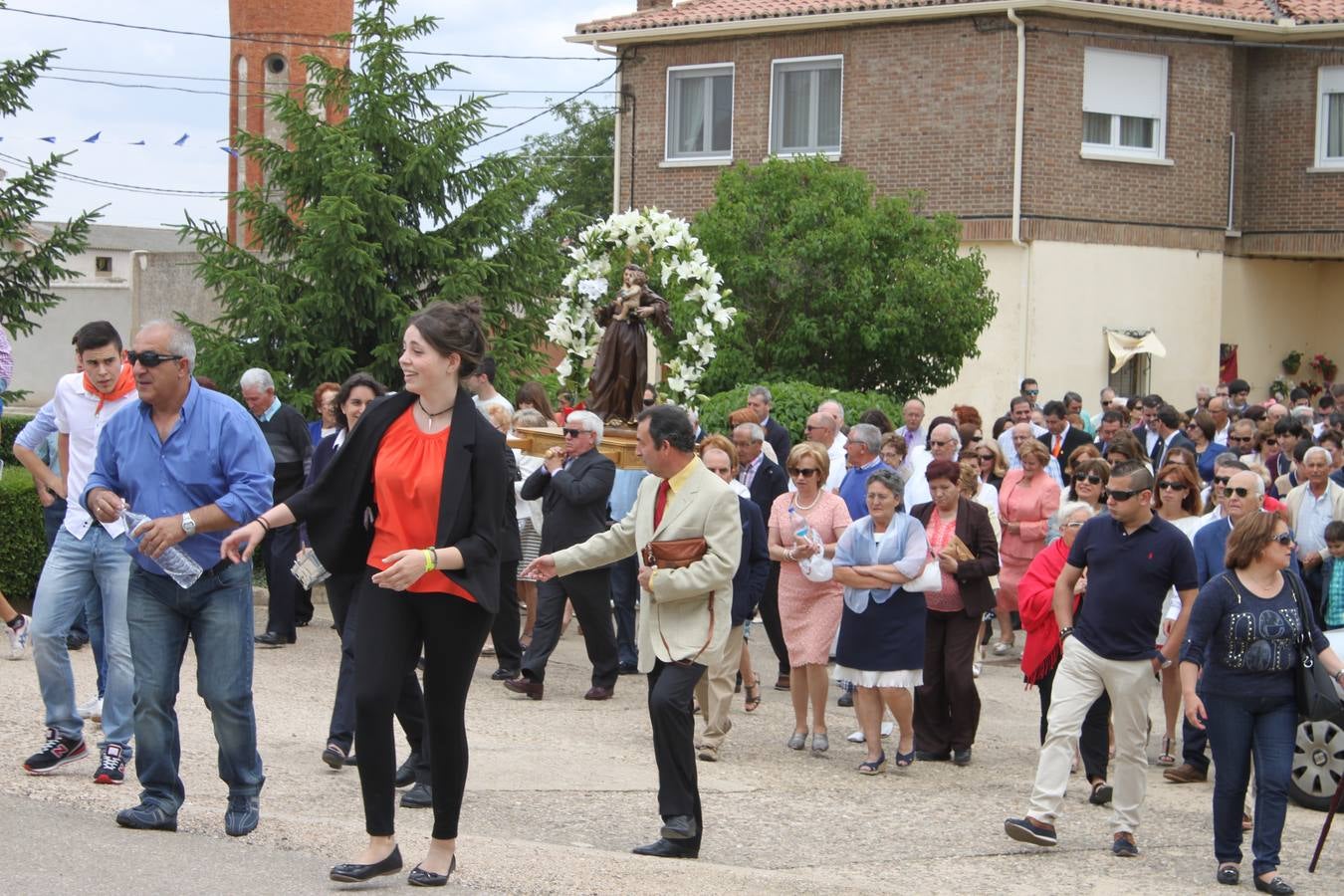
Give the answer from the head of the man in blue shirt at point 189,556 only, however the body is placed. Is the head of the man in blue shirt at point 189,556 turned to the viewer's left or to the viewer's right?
to the viewer's left

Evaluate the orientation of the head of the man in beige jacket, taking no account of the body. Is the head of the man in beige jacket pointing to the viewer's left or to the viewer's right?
to the viewer's left

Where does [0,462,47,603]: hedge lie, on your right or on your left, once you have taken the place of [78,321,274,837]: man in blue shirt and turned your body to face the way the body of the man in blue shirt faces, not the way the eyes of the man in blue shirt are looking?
on your right

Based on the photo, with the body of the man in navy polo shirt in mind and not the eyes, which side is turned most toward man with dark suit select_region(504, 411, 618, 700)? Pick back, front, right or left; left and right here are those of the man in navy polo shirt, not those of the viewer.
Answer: right

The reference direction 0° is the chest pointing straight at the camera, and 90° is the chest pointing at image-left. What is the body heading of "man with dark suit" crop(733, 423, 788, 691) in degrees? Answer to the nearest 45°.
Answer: approximately 45°

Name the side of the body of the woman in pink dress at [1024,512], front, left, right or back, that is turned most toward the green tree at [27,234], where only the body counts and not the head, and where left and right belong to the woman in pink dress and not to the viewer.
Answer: right

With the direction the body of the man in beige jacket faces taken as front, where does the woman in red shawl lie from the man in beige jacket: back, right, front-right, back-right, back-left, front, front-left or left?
back

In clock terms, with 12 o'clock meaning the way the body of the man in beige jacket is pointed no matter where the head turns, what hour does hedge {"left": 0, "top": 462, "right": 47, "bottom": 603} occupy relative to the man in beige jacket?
The hedge is roughly at 3 o'clock from the man in beige jacket.

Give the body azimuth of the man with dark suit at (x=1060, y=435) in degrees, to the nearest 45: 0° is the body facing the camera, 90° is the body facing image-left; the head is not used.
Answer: approximately 45°

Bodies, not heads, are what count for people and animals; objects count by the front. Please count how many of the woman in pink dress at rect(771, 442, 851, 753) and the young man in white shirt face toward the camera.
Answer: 2

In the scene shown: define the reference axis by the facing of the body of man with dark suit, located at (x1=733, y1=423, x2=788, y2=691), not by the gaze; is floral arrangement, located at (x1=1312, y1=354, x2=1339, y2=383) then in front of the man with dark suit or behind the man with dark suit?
behind

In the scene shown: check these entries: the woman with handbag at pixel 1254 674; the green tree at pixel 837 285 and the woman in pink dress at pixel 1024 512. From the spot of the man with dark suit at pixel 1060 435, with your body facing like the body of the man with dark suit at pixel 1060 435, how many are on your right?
1

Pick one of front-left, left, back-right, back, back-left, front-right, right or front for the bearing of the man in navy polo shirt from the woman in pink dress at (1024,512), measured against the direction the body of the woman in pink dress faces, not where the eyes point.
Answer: front-left

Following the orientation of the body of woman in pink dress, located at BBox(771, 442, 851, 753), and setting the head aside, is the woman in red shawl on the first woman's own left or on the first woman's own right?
on the first woman's own left
